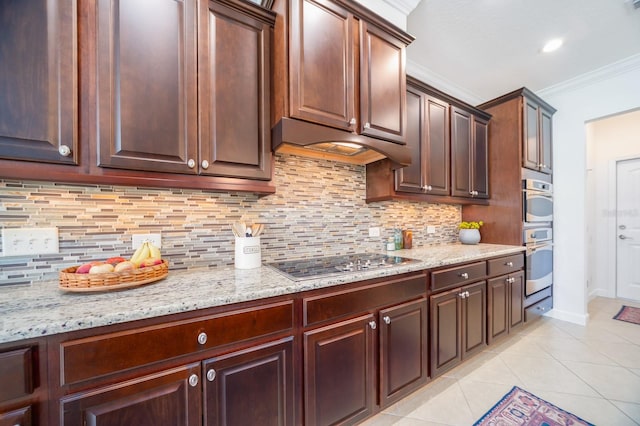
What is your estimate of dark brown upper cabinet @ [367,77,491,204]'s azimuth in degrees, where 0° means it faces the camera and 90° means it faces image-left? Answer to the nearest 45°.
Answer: approximately 315°

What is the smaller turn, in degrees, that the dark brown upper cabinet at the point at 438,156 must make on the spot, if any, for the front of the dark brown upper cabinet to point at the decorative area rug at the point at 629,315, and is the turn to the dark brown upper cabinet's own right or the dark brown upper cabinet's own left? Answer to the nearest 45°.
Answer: approximately 90° to the dark brown upper cabinet's own left

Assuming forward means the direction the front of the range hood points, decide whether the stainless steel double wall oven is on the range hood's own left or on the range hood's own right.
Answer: on the range hood's own left

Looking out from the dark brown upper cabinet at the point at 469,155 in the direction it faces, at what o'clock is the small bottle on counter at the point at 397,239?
The small bottle on counter is roughly at 3 o'clock from the dark brown upper cabinet.

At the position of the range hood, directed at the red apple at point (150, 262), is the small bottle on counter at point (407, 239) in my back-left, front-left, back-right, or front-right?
back-right

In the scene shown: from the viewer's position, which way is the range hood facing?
facing the viewer and to the right of the viewer

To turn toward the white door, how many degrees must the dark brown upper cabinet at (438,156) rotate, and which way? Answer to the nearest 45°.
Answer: approximately 90° to its left

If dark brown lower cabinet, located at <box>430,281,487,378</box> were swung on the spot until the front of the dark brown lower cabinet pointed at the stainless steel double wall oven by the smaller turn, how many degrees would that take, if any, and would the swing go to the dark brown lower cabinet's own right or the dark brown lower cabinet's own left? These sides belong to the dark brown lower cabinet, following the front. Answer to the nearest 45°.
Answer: approximately 90° to the dark brown lower cabinet's own left

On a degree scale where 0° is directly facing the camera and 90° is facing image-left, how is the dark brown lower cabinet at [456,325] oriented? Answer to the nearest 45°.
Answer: approximately 315°
